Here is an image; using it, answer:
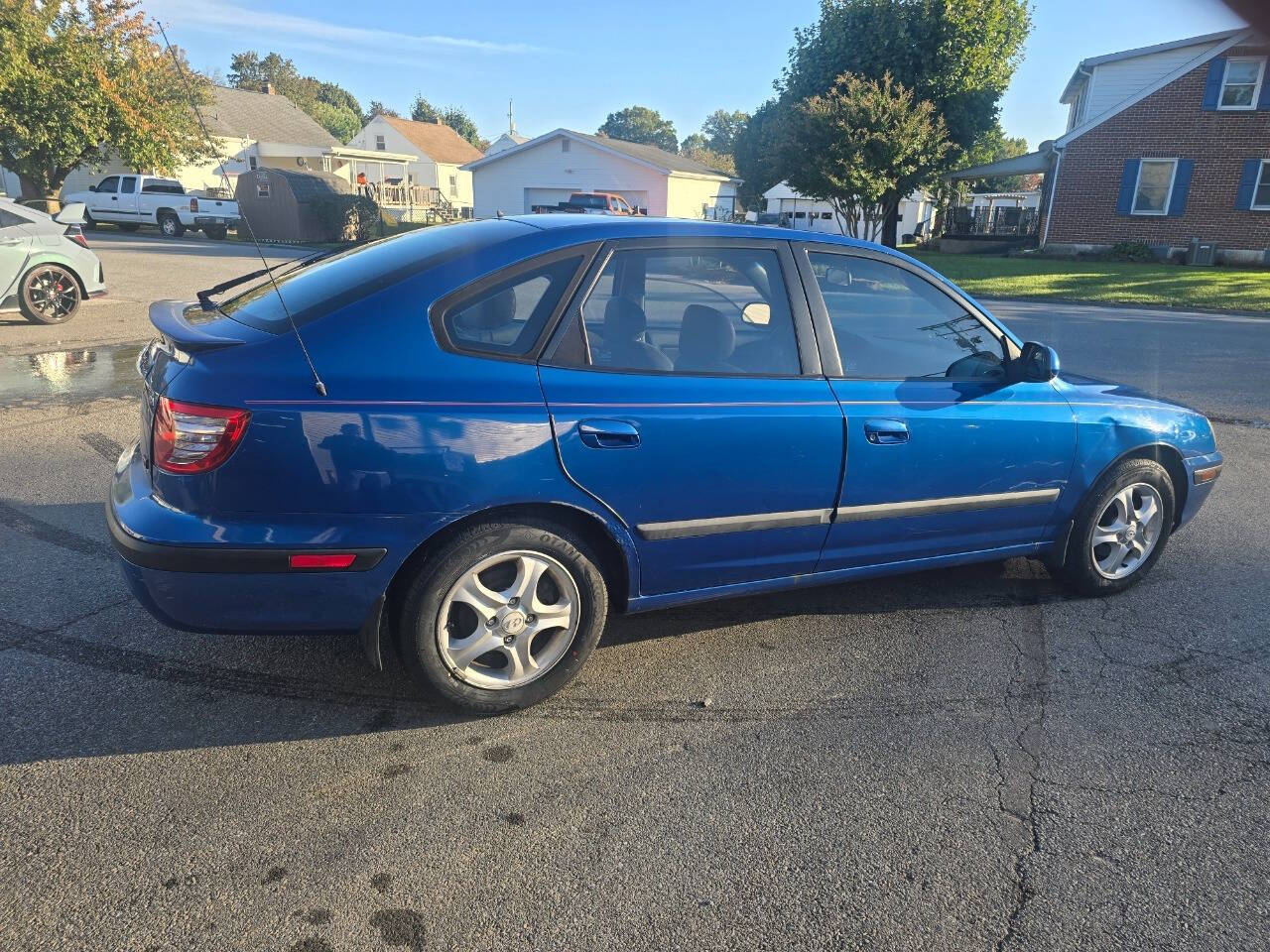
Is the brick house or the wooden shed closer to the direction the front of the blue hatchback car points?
the brick house

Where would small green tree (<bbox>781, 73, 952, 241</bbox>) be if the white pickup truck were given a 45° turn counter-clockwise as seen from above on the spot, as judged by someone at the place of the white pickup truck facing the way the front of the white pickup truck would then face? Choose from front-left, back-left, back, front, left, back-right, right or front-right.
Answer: back-left

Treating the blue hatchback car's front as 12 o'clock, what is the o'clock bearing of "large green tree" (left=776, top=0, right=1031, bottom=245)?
The large green tree is roughly at 11 o'clock from the blue hatchback car.

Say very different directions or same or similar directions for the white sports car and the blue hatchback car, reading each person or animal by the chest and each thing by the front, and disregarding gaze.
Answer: very different directions

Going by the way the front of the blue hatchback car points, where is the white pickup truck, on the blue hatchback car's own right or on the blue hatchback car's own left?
on the blue hatchback car's own left

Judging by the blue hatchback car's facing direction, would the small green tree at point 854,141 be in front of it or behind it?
in front

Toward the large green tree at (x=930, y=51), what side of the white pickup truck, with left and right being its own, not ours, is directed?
back

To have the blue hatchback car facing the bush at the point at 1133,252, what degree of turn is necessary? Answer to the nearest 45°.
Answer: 0° — it already faces it

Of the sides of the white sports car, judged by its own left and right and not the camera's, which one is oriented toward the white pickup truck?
right

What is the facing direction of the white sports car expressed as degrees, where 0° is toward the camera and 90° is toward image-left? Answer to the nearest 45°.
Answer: approximately 90°

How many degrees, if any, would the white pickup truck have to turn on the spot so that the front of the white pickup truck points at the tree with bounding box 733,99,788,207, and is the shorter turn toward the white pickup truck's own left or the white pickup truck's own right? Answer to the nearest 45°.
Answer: approximately 135° to the white pickup truck's own right

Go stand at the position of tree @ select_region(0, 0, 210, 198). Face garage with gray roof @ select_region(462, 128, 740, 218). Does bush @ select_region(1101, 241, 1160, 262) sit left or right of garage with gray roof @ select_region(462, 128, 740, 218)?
right

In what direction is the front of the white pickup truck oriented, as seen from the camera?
facing away from the viewer and to the left of the viewer

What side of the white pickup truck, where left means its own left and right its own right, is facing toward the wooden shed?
back

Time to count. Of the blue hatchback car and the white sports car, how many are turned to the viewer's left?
1
